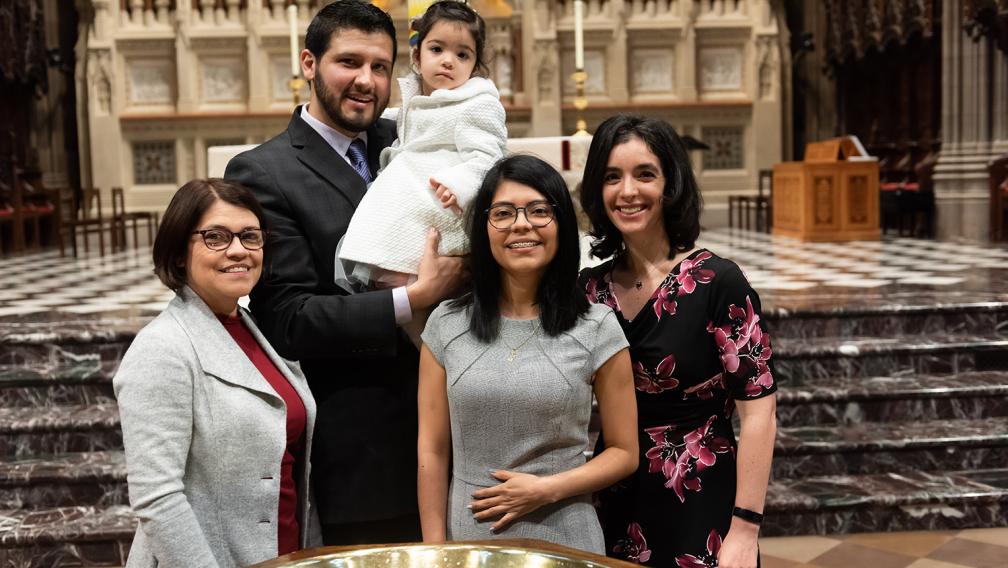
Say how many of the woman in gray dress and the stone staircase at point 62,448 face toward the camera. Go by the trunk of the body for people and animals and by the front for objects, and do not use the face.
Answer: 2

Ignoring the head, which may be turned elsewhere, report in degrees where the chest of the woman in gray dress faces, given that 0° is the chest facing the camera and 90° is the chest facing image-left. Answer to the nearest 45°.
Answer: approximately 0°

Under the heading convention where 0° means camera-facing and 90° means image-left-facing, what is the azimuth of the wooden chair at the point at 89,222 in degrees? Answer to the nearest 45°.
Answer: approximately 315°

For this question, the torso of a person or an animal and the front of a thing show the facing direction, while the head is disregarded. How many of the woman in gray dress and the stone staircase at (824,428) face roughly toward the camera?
2

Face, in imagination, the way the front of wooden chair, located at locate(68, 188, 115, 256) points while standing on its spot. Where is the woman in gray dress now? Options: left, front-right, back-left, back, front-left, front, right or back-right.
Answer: front-right
